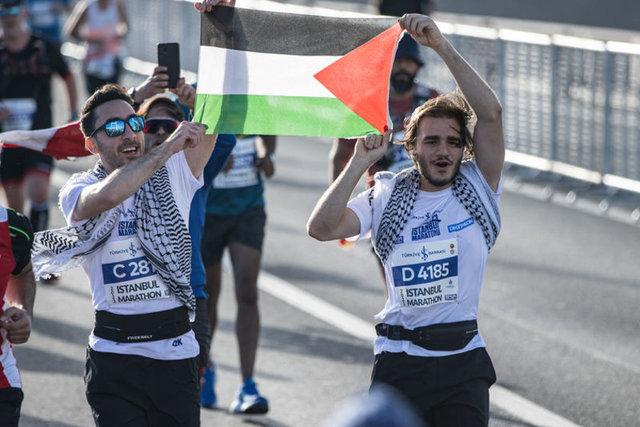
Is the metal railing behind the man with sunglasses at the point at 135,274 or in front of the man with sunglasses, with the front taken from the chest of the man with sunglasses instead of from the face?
behind

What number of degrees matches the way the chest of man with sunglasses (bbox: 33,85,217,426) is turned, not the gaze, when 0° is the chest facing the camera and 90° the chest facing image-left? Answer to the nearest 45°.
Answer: approximately 0°
